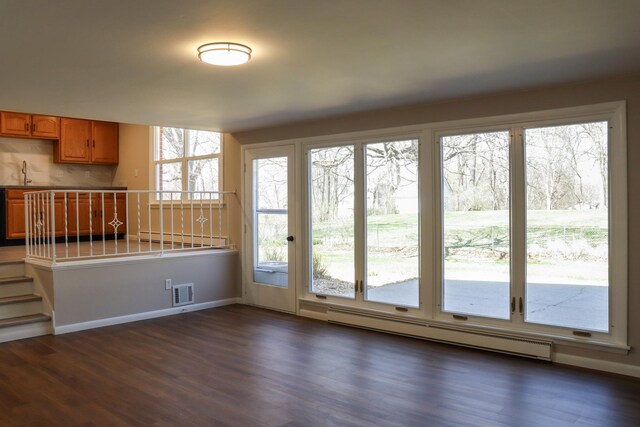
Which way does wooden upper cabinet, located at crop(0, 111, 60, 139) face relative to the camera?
toward the camera

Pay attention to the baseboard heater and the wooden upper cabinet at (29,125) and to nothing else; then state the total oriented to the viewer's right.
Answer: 0

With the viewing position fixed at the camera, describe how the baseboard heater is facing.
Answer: facing the viewer and to the left of the viewer

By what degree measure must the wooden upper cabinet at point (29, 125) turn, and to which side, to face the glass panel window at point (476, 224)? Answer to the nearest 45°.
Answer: approximately 45° to its left

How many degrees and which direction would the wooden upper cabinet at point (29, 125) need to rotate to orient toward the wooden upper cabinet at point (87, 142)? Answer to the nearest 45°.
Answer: approximately 90° to its left

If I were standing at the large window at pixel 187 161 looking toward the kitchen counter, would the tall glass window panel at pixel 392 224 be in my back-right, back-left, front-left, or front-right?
back-left

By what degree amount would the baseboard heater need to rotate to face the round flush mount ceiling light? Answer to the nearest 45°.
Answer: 0° — it already faces it
